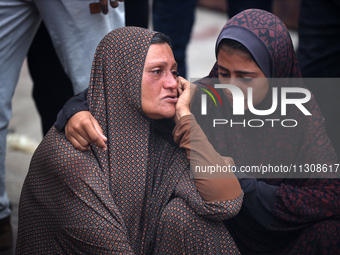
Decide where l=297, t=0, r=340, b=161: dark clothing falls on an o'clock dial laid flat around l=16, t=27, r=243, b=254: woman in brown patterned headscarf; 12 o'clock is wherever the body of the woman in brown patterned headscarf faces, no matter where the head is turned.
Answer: The dark clothing is roughly at 9 o'clock from the woman in brown patterned headscarf.

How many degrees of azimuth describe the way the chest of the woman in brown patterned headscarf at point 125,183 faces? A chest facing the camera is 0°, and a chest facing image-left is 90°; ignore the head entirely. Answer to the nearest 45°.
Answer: approximately 315°
